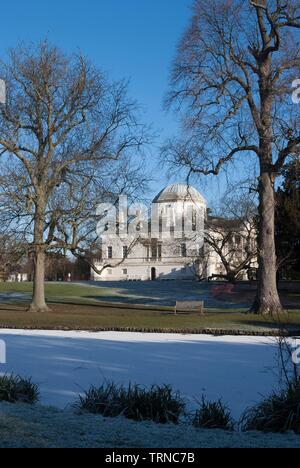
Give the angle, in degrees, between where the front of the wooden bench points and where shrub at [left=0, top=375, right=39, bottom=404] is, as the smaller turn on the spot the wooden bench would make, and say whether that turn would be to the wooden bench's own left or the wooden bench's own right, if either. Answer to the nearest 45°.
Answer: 0° — it already faces it

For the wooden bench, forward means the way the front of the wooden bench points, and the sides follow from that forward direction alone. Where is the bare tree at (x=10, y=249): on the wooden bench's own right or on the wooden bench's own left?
on the wooden bench's own right

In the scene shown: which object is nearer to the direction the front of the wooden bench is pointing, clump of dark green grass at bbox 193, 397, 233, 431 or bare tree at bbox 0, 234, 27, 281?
the clump of dark green grass

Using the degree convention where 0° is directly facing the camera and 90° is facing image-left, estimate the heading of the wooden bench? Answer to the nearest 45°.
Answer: approximately 0°

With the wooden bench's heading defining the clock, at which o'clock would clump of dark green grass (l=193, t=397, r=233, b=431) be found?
The clump of dark green grass is roughly at 12 o'clock from the wooden bench.

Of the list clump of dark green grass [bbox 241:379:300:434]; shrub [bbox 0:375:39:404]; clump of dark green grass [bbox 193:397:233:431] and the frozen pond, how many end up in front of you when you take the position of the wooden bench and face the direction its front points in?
4

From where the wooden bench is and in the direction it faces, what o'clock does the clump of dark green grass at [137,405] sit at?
The clump of dark green grass is roughly at 12 o'clock from the wooden bench.

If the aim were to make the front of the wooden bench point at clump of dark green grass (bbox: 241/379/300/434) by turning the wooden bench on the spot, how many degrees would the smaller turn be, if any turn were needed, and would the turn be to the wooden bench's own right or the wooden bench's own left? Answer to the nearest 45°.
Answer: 0° — it already faces it

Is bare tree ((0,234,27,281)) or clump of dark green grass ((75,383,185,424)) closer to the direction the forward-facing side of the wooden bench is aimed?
the clump of dark green grass
